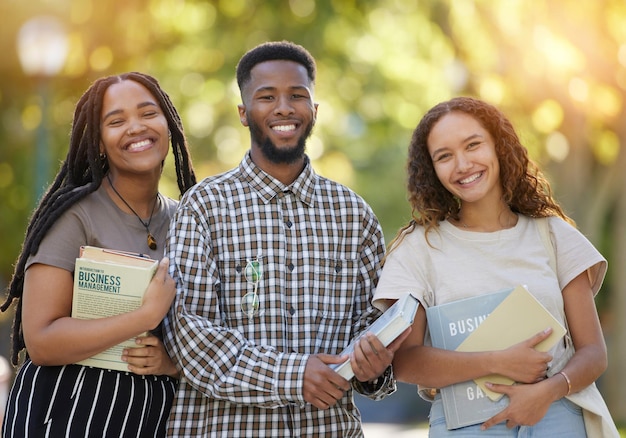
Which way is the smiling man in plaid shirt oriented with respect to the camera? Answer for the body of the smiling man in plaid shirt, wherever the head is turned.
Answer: toward the camera

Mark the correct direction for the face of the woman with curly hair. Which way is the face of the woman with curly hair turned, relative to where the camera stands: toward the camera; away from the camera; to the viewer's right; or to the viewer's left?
toward the camera

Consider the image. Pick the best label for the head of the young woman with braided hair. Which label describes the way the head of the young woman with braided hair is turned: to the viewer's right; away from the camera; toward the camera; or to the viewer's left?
toward the camera

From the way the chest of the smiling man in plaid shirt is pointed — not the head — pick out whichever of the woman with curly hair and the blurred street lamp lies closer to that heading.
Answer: the woman with curly hair

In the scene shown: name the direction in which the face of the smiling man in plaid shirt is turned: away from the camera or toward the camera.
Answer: toward the camera

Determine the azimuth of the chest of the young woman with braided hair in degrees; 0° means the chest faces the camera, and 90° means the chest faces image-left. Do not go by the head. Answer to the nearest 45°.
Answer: approximately 315°

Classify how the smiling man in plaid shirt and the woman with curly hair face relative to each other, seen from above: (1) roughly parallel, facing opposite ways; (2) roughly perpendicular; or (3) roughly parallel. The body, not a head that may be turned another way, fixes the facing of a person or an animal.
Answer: roughly parallel

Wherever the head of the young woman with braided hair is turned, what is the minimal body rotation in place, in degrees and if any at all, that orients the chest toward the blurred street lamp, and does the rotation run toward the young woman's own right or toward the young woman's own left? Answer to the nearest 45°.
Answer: approximately 135° to the young woman's own left

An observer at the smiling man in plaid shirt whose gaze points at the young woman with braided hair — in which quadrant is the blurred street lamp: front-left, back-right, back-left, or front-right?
front-right

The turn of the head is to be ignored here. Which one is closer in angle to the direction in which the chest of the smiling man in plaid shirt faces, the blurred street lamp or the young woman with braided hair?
the young woman with braided hair

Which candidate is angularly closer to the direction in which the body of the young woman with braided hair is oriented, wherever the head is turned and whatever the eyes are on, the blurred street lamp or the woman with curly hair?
the woman with curly hair

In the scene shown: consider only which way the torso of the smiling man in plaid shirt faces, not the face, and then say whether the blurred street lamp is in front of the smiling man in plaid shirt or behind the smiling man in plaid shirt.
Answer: behind

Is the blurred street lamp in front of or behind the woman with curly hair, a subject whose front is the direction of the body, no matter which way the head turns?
behind

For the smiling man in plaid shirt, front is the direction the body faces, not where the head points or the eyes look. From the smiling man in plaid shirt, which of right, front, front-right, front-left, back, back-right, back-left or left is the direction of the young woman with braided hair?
right

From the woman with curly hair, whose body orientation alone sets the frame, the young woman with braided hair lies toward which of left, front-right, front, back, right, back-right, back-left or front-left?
right

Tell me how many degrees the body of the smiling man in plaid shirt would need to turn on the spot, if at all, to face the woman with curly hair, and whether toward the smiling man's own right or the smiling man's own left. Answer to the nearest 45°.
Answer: approximately 90° to the smiling man's own left

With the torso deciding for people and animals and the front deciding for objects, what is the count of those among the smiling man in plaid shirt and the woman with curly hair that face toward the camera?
2
